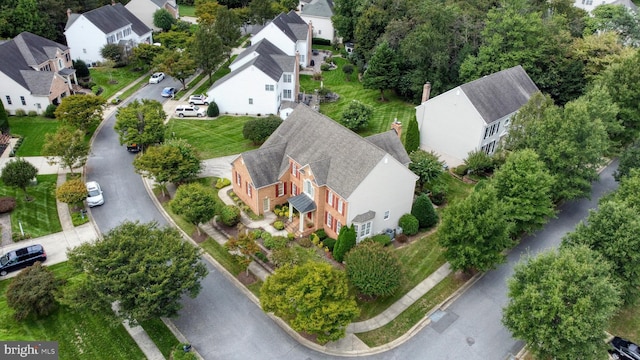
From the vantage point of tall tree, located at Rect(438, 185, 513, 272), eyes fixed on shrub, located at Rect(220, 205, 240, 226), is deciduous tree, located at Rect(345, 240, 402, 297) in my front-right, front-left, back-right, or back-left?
front-left

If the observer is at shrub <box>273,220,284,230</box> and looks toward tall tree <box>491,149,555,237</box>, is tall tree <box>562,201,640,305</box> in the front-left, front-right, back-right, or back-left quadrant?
front-right

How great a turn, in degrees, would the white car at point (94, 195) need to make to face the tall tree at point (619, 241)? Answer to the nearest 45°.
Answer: approximately 45° to its left

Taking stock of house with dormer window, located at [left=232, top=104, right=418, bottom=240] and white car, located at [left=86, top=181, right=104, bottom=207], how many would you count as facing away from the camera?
0

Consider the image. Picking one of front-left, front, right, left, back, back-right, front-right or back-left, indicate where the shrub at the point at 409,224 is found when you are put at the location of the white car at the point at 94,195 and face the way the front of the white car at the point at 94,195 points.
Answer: front-left

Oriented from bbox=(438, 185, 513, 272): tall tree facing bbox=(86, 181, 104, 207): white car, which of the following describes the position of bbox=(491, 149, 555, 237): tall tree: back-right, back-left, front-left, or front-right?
back-right

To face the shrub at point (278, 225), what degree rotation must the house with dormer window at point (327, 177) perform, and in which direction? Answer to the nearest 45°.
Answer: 0° — it already faces it

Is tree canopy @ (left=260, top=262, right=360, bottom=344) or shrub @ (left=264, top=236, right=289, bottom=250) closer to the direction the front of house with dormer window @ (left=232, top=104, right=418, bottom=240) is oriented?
the shrub

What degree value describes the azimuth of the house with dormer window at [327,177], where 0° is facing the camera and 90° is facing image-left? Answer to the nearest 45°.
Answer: approximately 45°

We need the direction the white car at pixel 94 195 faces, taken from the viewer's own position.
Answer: facing the viewer

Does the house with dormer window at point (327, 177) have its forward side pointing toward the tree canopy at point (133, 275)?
yes

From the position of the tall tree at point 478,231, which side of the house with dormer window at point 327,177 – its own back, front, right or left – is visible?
left

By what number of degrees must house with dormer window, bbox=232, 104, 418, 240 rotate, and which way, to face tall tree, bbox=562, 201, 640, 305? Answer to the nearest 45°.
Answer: approximately 90° to its left
